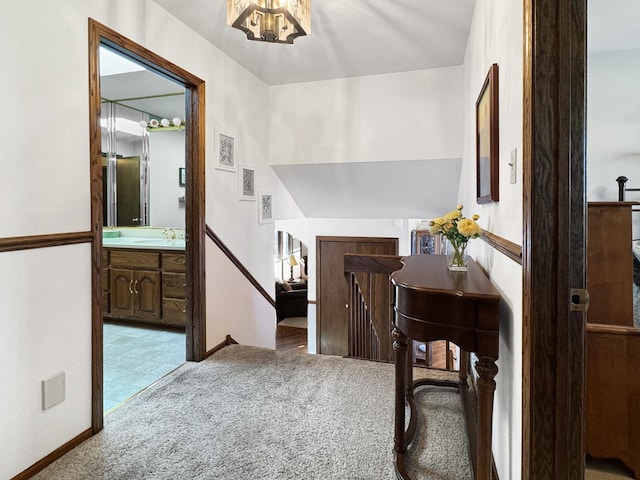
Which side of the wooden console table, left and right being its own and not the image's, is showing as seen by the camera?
left

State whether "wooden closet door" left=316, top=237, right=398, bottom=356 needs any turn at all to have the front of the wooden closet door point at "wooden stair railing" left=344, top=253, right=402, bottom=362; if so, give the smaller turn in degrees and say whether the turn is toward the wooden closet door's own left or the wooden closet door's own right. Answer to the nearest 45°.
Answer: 0° — it already faces it

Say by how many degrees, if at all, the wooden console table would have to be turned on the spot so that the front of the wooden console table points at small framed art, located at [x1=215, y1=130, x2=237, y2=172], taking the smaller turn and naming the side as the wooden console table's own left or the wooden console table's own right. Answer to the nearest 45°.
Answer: approximately 45° to the wooden console table's own right

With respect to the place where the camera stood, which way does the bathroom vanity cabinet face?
facing the viewer and to the left of the viewer

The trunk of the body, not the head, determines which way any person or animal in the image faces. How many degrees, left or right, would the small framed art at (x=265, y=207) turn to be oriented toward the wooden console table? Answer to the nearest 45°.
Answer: approximately 45° to its right

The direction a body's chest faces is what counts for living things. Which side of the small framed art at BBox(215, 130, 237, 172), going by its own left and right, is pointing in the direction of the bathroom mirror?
back

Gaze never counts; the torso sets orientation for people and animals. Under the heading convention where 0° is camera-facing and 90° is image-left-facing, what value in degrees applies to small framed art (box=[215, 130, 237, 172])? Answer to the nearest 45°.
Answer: approximately 315°

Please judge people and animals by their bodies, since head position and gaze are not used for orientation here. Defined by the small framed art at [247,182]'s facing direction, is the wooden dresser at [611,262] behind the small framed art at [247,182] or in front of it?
in front

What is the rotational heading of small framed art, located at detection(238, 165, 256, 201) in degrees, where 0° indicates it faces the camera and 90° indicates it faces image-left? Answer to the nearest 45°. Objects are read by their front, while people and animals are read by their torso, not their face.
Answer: approximately 315°

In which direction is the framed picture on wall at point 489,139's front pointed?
to the viewer's left
